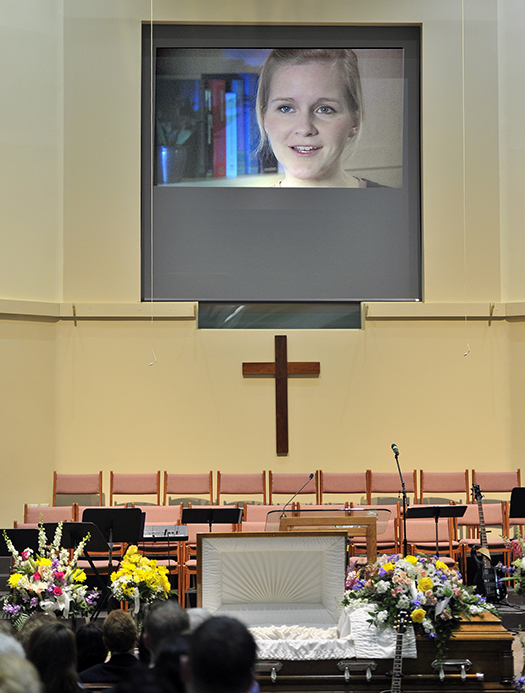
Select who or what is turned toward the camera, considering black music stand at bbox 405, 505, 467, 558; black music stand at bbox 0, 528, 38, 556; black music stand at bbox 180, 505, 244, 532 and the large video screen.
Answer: the large video screen

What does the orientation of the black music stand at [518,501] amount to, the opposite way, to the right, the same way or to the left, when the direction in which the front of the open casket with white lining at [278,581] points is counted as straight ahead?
the opposite way

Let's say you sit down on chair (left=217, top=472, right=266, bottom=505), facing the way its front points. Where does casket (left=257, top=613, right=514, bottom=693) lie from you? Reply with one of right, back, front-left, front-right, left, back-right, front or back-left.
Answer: front

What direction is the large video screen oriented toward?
toward the camera

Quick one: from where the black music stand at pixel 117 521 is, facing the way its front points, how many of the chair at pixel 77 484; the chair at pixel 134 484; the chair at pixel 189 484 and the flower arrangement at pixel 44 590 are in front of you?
3

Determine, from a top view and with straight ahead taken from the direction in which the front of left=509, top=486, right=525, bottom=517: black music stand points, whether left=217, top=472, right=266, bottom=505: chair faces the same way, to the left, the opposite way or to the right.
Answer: the opposite way

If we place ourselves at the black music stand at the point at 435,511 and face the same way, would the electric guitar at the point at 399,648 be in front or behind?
behind

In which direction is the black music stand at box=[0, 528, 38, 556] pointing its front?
away from the camera

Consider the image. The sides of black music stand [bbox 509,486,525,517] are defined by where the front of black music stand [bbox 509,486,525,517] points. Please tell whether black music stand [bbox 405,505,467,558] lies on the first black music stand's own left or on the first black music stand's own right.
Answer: on the first black music stand's own left

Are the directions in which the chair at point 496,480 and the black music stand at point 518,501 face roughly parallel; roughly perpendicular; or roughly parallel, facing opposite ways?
roughly parallel, facing opposite ways

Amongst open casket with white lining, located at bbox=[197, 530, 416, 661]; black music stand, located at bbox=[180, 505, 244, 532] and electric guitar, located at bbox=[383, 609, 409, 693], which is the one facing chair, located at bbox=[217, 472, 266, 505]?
the black music stand

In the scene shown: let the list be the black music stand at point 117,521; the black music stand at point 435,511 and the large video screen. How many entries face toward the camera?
1

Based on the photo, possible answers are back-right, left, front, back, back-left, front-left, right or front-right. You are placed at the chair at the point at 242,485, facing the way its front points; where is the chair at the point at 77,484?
right

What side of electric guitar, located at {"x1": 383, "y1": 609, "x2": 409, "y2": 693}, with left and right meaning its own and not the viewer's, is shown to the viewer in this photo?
front

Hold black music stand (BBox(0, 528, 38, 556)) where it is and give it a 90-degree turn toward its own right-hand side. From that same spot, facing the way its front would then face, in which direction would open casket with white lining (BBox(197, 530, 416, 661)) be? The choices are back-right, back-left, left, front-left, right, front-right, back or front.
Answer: front-right
